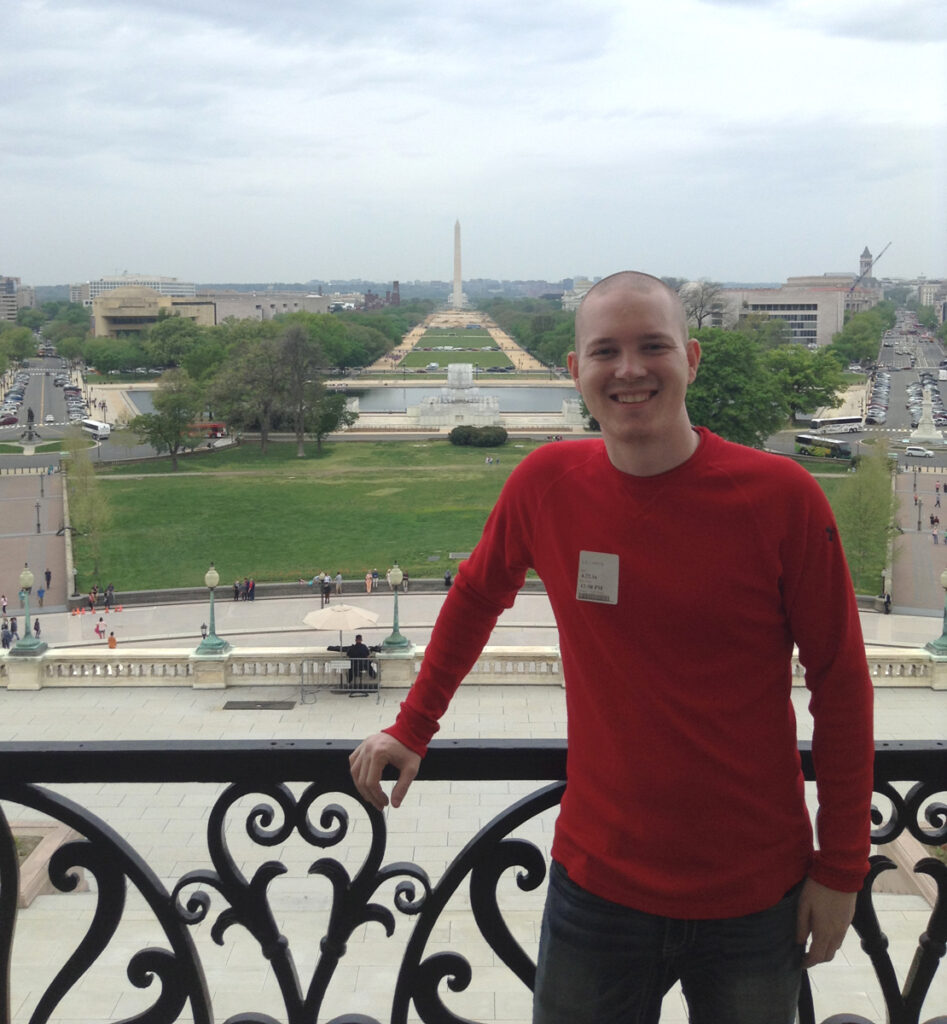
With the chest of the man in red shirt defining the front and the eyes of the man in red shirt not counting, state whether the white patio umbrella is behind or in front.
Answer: behind

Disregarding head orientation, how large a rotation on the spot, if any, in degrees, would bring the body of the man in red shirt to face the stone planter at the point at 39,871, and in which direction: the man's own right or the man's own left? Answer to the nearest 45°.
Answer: approximately 135° to the man's own right

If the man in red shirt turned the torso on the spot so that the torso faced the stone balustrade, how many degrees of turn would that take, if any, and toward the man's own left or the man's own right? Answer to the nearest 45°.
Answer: approximately 180°

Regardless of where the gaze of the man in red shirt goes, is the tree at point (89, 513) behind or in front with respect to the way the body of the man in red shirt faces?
behind

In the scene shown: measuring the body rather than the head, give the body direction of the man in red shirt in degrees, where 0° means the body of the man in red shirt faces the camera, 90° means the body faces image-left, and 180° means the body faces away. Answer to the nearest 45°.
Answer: approximately 0°

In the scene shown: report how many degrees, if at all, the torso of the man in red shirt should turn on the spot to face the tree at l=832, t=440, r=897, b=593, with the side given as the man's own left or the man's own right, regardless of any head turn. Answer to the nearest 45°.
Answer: approximately 180°
